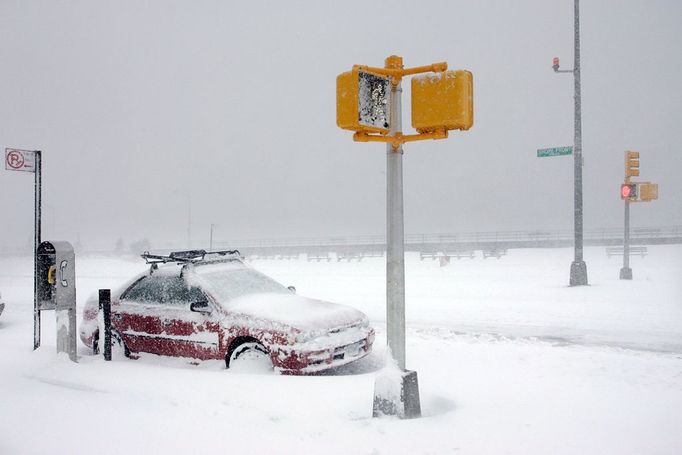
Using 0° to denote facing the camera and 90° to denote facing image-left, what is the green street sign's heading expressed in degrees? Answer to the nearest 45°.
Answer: approximately 0°

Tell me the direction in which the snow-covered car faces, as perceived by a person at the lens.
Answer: facing the viewer and to the right of the viewer

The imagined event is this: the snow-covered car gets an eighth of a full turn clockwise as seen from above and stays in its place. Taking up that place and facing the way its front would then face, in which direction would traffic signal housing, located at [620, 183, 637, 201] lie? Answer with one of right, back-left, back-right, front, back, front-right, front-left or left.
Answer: back-left

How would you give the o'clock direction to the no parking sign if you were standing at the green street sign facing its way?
The no parking sign is roughly at 1 o'clock from the green street sign.

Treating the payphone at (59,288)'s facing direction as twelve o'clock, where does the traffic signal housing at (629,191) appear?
The traffic signal housing is roughly at 7 o'clock from the payphone.

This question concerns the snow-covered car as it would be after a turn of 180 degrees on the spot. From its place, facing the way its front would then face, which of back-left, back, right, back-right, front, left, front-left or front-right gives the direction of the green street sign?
right

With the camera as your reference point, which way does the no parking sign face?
facing the viewer

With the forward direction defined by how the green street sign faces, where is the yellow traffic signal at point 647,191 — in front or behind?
behind

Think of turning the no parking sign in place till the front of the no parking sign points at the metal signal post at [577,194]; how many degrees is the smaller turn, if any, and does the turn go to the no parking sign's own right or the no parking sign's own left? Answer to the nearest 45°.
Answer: approximately 90° to the no parking sign's own left

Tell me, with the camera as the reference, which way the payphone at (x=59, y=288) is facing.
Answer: facing the viewer and to the left of the viewer

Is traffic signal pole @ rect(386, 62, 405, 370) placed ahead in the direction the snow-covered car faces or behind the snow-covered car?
ahead

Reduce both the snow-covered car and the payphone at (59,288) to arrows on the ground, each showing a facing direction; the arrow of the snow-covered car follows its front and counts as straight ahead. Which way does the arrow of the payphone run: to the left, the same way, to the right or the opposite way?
to the right

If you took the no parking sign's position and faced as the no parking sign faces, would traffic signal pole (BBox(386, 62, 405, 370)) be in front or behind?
in front

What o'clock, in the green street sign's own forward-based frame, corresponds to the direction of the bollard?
The bollard is roughly at 1 o'clock from the green street sign.
